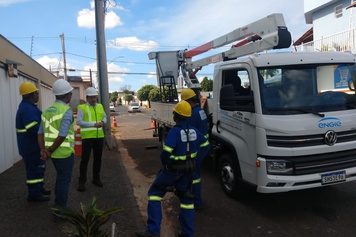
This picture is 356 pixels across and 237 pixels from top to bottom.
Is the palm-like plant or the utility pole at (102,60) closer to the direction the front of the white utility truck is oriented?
the palm-like plant

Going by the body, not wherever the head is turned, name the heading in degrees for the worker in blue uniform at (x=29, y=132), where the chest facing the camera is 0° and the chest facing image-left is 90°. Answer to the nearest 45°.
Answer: approximately 270°

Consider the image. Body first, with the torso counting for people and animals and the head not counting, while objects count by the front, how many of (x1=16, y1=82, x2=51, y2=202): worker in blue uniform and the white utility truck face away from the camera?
0

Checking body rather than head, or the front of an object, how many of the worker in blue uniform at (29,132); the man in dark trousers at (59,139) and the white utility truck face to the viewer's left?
0

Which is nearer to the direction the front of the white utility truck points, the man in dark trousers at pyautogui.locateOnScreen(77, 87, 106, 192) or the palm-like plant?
the palm-like plant

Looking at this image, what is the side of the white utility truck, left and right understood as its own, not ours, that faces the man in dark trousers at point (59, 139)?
right

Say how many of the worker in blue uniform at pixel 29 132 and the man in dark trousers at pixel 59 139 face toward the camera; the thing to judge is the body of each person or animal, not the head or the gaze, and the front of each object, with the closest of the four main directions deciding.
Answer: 0

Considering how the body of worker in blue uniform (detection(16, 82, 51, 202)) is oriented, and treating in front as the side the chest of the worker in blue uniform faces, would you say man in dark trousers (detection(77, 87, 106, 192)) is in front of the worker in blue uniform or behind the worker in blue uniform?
in front

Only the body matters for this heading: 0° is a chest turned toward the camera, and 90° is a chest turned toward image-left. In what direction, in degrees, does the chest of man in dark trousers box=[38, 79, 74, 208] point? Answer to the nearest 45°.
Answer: approximately 225°

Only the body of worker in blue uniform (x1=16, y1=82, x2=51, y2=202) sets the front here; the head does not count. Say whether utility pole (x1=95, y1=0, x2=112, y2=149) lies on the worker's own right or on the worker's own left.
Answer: on the worker's own left

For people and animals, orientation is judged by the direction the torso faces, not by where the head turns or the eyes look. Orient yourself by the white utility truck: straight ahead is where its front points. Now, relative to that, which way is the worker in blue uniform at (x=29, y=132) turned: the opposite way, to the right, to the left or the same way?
to the left

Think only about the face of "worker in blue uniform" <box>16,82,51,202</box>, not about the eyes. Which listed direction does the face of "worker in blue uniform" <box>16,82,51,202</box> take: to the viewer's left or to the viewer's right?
to the viewer's right
